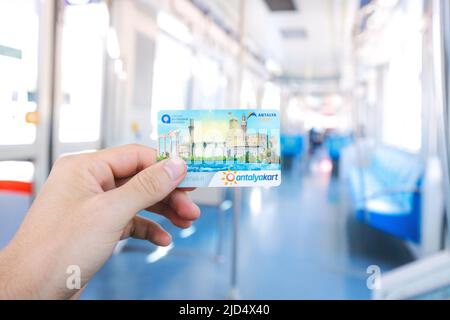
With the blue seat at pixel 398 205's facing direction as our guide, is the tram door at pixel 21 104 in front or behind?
in front

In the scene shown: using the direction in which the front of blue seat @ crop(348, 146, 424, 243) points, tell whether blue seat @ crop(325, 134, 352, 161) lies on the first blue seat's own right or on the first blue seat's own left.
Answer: on the first blue seat's own right

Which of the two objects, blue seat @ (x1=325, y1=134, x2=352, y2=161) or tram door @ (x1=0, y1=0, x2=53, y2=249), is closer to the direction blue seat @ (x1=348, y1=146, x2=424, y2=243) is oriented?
the tram door
